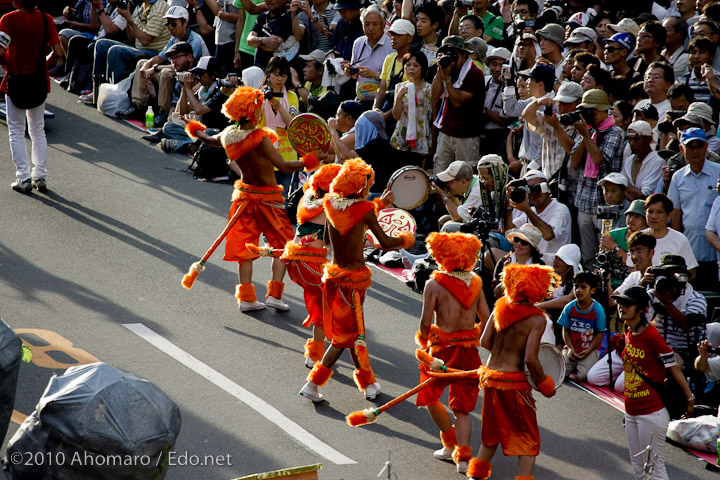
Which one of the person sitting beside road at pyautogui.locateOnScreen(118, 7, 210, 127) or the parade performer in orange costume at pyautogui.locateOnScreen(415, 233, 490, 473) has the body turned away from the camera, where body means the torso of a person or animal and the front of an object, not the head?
the parade performer in orange costume

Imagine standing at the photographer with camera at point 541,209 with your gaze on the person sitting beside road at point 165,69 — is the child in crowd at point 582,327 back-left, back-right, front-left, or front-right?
back-left

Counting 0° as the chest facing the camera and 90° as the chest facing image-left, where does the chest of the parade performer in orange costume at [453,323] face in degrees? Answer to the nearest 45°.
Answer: approximately 180°

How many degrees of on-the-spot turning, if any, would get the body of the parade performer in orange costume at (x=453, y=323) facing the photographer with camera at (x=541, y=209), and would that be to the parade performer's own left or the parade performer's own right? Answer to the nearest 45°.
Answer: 0° — they already face them

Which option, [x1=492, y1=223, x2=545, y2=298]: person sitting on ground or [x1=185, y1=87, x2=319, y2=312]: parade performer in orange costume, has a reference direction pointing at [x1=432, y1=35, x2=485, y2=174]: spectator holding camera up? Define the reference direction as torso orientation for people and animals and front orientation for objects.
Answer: the parade performer in orange costume

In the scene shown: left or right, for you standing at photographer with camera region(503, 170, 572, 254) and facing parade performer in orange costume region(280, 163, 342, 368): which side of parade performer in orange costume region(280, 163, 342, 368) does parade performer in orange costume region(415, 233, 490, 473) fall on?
left
